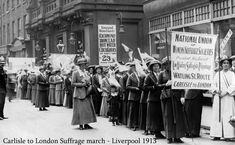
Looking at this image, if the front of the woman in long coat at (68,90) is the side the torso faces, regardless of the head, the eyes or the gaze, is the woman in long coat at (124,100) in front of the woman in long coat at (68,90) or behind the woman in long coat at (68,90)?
in front

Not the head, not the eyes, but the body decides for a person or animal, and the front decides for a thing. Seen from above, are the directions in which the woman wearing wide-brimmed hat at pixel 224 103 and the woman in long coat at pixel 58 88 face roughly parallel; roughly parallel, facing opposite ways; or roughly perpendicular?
roughly perpendicular

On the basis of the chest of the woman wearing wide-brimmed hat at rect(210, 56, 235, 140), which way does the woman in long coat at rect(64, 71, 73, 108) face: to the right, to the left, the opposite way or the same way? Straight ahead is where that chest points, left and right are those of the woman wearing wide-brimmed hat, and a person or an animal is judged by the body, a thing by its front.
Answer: to the left

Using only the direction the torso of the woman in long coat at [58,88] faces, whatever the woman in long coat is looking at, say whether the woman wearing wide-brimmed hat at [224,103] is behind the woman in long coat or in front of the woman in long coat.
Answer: in front

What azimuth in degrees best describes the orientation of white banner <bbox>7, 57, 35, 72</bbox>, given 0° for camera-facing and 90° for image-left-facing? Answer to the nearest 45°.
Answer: approximately 0°

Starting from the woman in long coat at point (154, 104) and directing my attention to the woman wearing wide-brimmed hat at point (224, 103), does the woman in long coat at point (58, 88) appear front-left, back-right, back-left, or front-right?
back-left
